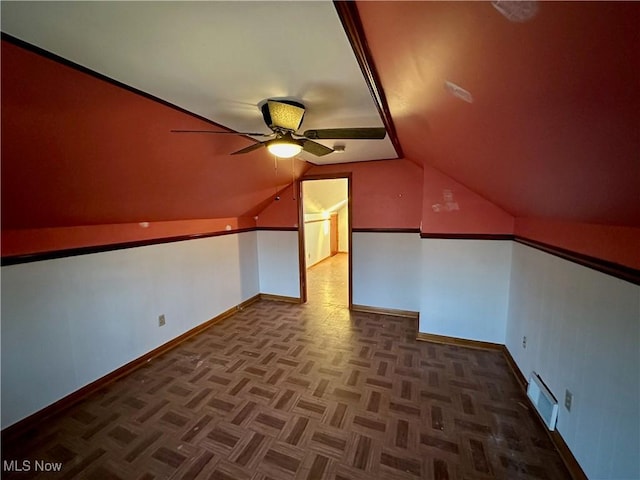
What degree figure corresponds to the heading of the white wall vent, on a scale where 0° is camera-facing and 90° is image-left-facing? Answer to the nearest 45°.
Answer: approximately 45°

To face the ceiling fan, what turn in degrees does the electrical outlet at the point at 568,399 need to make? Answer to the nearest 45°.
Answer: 0° — it already faces it

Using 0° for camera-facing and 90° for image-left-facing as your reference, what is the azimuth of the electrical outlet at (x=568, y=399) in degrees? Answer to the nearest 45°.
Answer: approximately 45°
